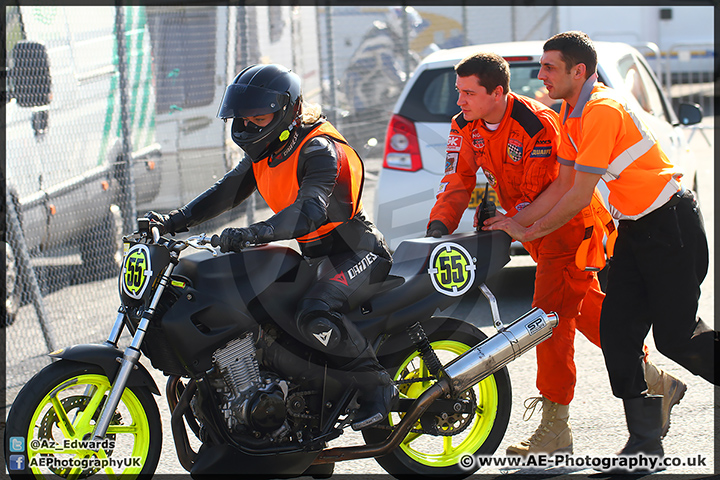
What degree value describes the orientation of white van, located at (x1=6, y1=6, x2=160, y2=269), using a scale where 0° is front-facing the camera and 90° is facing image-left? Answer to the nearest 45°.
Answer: approximately 45°

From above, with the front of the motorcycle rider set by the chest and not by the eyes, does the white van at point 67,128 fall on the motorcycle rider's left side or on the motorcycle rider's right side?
on the motorcycle rider's right side

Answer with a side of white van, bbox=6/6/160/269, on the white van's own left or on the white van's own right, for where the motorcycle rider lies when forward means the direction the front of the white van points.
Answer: on the white van's own left

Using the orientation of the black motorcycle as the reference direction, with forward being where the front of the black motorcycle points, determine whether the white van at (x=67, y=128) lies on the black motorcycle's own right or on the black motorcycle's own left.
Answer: on the black motorcycle's own right

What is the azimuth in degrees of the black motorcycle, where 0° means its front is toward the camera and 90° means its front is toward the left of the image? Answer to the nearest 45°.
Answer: approximately 45°

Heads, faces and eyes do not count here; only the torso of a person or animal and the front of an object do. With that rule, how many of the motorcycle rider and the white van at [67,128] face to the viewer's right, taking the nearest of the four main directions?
0

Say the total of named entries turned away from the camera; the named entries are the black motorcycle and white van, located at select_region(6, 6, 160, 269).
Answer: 0

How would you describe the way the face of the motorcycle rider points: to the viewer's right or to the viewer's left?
to the viewer's left
